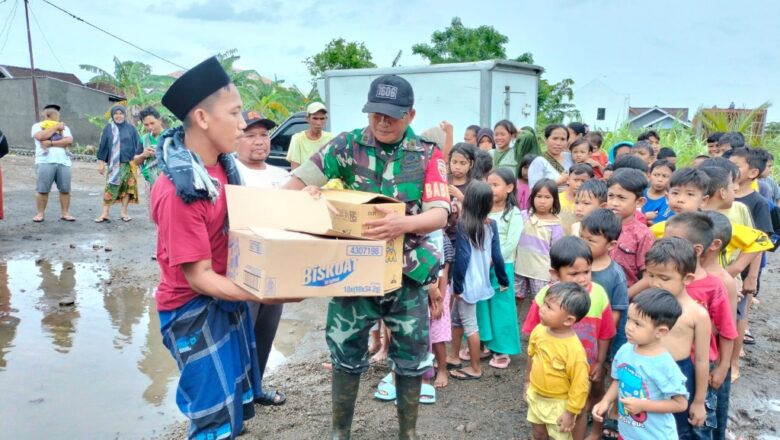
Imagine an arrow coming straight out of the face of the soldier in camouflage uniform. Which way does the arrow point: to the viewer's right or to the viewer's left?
to the viewer's left

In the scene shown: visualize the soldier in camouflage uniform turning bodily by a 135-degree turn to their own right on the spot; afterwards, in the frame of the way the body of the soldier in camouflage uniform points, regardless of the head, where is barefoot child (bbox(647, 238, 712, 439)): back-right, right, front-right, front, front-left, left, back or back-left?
back-right

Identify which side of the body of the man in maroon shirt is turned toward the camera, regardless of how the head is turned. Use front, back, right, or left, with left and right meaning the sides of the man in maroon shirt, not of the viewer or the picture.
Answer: right

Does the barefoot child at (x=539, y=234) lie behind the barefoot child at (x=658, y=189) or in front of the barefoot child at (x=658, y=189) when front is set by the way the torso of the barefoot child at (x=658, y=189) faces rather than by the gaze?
in front

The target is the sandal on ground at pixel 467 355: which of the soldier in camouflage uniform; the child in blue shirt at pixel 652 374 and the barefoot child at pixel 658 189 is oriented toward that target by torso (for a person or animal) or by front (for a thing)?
the barefoot child

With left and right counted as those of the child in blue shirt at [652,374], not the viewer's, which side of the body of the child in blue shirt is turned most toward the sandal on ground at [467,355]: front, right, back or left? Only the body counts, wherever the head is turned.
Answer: right

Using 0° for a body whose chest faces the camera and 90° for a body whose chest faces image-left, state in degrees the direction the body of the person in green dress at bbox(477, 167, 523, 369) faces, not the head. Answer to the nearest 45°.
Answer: approximately 45°
